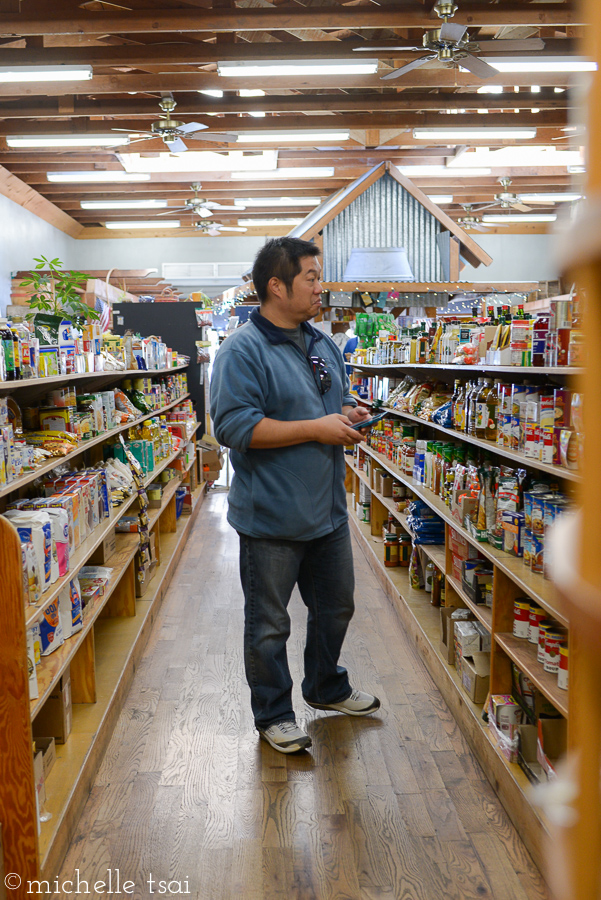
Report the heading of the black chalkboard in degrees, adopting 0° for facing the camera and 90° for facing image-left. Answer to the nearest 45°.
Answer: approximately 0°

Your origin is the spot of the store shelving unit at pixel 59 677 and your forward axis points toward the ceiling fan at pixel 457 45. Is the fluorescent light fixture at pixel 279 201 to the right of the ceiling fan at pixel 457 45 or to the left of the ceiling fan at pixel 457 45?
left

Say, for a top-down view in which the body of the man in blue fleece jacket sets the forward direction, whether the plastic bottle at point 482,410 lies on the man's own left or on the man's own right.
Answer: on the man's own left

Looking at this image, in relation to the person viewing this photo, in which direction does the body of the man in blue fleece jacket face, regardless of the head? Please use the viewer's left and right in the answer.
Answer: facing the viewer and to the right of the viewer

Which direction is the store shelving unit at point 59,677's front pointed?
to the viewer's right

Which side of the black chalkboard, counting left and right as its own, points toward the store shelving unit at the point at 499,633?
front

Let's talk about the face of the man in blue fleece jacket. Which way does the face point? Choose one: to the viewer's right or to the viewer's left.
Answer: to the viewer's right

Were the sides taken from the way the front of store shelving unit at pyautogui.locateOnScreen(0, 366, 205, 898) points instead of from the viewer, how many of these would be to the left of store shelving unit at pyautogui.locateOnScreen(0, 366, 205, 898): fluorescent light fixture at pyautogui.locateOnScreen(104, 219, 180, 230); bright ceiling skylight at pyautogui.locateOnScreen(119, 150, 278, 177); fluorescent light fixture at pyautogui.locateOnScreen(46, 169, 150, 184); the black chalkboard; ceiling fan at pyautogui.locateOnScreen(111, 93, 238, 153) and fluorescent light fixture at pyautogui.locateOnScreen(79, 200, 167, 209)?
6

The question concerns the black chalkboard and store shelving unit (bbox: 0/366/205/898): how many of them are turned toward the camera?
1
